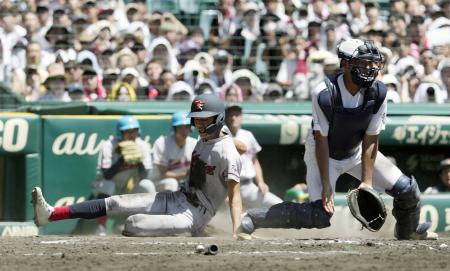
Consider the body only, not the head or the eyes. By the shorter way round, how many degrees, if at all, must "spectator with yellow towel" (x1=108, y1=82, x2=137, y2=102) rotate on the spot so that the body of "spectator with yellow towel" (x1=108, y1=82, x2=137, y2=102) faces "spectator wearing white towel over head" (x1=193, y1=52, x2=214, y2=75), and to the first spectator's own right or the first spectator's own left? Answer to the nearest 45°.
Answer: approximately 135° to the first spectator's own left

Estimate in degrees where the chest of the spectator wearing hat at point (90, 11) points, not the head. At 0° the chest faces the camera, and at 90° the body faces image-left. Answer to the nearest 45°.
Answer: approximately 0°

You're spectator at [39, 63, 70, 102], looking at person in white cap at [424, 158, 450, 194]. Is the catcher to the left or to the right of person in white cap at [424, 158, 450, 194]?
right

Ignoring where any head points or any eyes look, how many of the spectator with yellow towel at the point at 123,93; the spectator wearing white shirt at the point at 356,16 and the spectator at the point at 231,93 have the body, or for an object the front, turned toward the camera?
3

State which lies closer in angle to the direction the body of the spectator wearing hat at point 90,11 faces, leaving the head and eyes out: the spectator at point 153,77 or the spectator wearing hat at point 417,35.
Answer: the spectator

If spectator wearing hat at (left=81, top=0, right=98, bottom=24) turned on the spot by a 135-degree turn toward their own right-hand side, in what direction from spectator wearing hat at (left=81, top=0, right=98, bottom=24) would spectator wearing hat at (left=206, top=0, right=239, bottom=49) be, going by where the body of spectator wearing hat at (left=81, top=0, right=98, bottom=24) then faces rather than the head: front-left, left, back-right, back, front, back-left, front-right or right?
back-right

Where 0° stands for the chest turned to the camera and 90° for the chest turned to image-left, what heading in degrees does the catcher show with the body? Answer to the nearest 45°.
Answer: approximately 315°

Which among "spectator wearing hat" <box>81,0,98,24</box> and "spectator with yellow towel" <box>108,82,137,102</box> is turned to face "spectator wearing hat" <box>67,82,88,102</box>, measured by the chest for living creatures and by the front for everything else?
"spectator wearing hat" <box>81,0,98,24</box>

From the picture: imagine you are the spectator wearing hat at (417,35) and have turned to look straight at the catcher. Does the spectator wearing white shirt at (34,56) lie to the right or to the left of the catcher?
right

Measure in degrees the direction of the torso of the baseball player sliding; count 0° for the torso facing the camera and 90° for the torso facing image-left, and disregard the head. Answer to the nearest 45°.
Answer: approximately 45°
